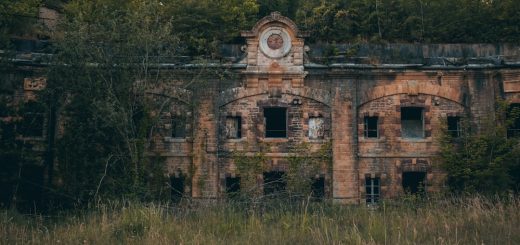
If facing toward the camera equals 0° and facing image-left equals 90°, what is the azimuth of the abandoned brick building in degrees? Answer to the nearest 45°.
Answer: approximately 0°

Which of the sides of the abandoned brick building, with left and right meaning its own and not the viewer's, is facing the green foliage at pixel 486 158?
left

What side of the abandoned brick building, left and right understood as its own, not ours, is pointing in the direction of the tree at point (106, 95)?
right
